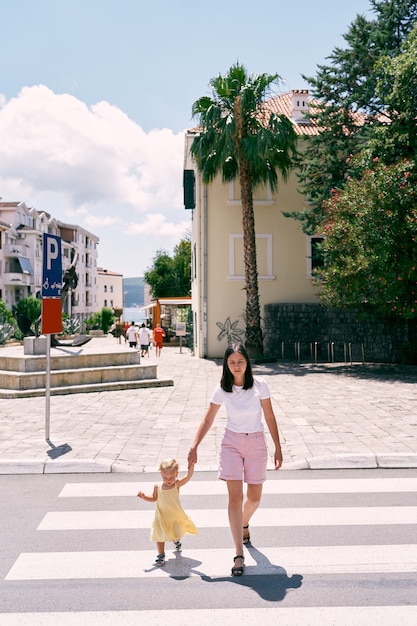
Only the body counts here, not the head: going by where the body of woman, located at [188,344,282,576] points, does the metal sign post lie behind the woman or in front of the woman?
behind

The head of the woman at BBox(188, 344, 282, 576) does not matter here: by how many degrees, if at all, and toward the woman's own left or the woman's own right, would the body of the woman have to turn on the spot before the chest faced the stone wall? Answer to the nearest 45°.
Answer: approximately 180°

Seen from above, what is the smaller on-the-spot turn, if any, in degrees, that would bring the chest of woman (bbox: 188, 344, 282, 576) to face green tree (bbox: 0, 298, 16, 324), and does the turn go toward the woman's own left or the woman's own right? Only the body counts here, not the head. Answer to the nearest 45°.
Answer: approximately 135° to the woman's own right

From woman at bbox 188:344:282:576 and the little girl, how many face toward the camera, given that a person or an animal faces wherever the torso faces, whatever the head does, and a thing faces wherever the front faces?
2

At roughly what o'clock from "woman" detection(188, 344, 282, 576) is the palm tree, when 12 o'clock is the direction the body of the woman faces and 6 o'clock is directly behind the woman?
The palm tree is roughly at 6 o'clock from the woman.

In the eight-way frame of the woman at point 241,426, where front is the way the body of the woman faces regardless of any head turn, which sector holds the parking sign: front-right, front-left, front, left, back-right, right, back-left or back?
back-right

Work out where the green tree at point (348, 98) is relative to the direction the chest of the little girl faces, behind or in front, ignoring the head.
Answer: behind

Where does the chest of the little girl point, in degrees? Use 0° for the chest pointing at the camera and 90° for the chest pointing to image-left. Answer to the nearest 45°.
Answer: approximately 0°

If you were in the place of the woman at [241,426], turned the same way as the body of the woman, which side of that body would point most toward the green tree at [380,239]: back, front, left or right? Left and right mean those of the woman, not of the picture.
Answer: back

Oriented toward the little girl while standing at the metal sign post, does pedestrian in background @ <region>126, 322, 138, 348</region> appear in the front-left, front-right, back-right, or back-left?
back-left
